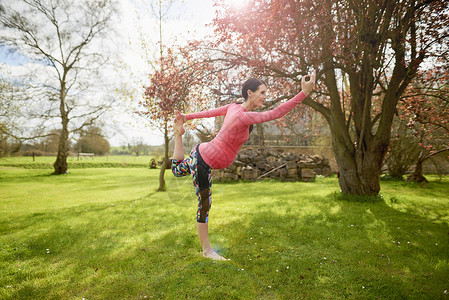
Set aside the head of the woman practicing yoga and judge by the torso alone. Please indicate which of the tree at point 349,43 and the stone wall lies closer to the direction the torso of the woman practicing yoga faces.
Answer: the tree

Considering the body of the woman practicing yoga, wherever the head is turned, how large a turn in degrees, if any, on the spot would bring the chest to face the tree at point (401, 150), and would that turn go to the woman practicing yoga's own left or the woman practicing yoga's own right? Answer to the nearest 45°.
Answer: approximately 45° to the woman practicing yoga's own left

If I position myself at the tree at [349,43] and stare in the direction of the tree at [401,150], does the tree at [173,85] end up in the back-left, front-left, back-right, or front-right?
back-left

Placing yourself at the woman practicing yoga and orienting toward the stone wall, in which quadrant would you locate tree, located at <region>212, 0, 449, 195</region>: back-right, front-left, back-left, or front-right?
front-right

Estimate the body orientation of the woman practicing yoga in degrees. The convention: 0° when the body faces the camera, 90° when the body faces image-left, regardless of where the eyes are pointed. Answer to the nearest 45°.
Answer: approximately 270°

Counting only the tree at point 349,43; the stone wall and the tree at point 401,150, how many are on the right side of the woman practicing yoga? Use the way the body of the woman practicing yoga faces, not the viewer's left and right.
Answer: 0

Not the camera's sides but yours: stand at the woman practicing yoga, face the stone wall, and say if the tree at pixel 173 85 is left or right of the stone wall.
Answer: left

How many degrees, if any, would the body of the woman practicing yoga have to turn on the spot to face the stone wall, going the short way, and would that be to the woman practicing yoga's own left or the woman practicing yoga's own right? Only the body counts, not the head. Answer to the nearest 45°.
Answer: approximately 90° to the woman practicing yoga's own left

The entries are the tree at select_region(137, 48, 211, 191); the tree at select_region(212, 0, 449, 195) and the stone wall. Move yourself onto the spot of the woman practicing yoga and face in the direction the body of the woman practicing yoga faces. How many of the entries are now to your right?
0

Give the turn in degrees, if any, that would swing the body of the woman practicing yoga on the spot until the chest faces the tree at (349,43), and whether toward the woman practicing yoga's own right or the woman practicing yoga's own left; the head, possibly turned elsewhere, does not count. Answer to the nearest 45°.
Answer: approximately 45° to the woman practicing yoga's own left

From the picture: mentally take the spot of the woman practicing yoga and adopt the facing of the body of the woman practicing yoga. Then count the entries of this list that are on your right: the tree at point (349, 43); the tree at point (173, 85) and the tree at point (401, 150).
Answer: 0

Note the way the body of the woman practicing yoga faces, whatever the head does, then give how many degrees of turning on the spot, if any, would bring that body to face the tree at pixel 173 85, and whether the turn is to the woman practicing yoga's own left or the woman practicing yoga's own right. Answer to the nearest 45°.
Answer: approximately 135° to the woman practicing yoga's own left

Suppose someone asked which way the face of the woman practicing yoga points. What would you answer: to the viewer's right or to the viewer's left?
to the viewer's right
